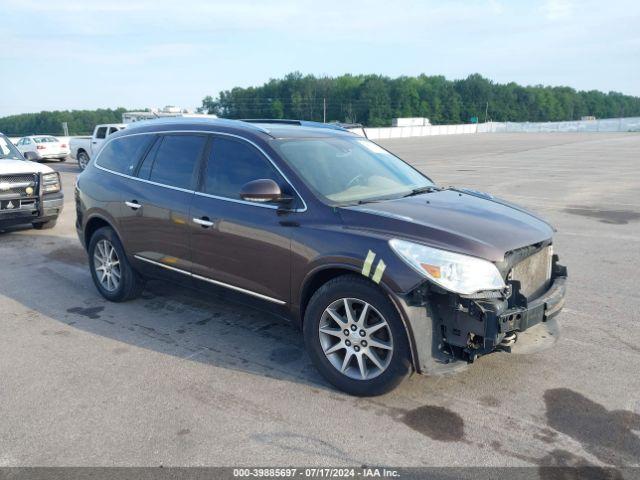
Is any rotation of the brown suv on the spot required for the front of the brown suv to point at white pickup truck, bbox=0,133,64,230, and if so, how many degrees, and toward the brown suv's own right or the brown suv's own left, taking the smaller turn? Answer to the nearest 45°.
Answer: approximately 180°

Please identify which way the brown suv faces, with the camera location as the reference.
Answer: facing the viewer and to the right of the viewer

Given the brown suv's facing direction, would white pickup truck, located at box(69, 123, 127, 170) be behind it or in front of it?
behind
